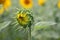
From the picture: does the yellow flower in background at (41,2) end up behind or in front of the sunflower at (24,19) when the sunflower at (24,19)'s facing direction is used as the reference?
behind

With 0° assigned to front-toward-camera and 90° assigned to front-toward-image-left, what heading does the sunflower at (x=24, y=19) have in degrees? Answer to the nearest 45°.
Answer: approximately 45°

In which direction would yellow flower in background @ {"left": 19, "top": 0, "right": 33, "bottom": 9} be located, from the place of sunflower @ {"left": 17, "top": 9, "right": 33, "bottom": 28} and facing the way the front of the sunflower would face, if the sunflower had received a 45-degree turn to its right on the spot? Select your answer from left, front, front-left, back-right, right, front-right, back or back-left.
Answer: right
